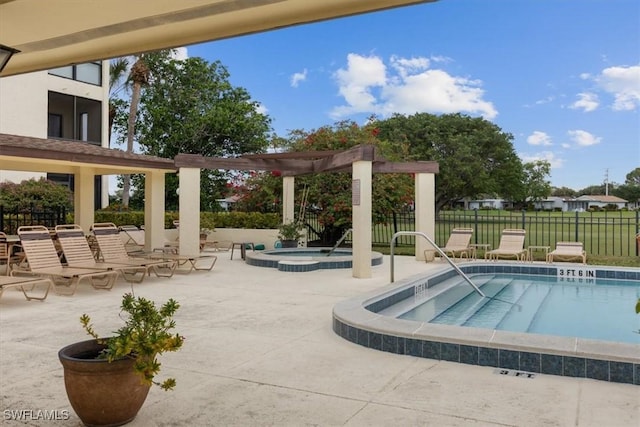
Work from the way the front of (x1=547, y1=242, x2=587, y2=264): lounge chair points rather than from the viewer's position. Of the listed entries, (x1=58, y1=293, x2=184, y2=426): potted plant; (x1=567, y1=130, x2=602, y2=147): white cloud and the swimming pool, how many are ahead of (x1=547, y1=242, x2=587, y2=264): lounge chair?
2

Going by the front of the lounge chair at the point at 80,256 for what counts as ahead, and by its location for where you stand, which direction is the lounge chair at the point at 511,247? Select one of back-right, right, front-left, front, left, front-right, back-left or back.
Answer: front-left

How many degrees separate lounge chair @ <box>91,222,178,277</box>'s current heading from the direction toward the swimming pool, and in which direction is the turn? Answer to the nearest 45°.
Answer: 0° — it already faces it

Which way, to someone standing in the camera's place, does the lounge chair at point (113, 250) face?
facing the viewer and to the right of the viewer

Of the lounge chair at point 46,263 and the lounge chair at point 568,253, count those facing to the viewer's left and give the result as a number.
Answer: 0

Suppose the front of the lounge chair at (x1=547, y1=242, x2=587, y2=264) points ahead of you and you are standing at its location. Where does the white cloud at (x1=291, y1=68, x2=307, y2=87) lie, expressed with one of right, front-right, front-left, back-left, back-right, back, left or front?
back-right

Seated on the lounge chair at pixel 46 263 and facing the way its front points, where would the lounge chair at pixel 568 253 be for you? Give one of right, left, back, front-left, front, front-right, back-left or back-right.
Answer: front-left

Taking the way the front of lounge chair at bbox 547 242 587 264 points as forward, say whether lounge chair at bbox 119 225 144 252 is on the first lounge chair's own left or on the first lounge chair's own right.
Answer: on the first lounge chair's own right

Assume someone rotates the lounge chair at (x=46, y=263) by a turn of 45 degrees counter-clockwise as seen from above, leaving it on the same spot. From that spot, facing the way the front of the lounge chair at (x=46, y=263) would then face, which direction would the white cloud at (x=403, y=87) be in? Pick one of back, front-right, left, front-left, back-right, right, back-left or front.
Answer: front-left

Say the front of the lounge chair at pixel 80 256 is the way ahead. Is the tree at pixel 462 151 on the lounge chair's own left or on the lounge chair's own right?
on the lounge chair's own left

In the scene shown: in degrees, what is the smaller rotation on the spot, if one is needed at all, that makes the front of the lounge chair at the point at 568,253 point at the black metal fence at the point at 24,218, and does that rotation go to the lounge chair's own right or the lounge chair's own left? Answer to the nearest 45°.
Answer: approximately 90° to the lounge chair's own right

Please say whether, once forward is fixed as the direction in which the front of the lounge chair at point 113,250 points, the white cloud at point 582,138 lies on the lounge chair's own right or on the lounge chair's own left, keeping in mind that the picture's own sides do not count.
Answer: on the lounge chair's own left

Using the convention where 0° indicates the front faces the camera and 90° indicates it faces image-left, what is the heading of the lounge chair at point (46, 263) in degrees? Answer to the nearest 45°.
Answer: approximately 315°
